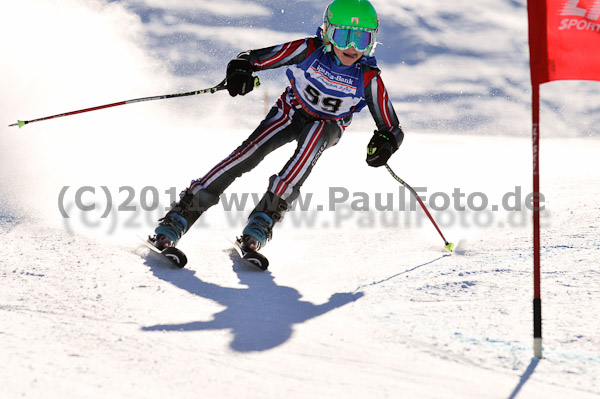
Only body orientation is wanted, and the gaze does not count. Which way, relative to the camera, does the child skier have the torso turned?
toward the camera

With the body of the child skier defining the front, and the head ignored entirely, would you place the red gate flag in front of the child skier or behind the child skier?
in front
